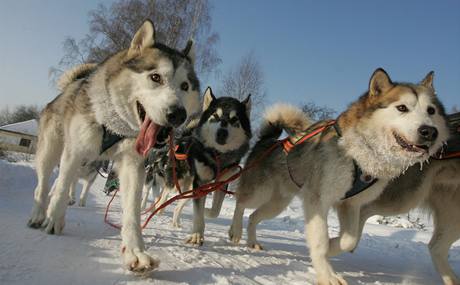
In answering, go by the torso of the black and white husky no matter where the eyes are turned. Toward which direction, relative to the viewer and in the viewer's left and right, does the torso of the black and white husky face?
facing the viewer and to the right of the viewer
